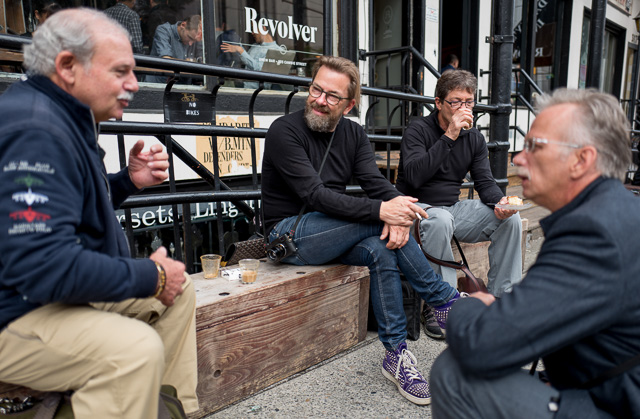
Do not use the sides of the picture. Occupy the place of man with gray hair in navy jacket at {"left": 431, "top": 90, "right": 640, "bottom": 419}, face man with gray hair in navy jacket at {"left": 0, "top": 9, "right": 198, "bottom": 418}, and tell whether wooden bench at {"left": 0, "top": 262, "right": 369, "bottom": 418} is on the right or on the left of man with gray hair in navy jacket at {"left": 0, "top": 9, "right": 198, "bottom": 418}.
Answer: right

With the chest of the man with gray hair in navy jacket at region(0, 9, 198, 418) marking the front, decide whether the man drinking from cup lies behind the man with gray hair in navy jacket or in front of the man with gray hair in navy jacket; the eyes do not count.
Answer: in front

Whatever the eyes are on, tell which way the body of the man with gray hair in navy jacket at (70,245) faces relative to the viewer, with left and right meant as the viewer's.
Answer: facing to the right of the viewer

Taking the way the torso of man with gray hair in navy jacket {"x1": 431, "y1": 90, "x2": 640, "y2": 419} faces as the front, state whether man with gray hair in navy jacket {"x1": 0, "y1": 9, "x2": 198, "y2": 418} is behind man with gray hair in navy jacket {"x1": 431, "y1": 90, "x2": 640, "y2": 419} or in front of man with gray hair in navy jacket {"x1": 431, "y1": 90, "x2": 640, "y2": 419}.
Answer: in front

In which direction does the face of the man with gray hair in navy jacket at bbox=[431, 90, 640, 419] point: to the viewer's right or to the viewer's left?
to the viewer's left

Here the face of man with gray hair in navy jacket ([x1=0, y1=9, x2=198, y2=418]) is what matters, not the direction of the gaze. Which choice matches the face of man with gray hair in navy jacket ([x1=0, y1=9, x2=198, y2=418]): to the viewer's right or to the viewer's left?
to the viewer's right

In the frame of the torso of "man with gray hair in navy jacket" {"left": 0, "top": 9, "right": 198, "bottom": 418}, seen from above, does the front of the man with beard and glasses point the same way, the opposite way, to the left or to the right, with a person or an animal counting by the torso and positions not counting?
to the right

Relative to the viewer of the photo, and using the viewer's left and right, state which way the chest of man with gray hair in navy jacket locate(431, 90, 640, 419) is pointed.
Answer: facing to the left of the viewer

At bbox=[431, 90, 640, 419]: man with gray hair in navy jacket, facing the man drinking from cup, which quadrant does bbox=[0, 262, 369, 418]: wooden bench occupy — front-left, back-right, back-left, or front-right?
front-left

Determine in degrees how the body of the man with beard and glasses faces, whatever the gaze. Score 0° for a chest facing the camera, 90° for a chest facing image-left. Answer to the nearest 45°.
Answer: approximately 315°

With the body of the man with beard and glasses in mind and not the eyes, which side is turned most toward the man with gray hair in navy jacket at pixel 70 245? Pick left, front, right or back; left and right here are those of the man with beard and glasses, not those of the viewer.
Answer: right

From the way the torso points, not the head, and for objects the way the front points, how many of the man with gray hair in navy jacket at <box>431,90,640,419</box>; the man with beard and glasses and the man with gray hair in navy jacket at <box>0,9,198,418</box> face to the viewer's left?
1

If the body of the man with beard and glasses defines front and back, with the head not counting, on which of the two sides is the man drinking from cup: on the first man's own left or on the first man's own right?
on the first man's own left

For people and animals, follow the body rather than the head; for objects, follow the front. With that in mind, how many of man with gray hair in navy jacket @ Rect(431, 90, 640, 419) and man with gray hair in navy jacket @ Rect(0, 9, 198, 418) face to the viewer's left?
1
